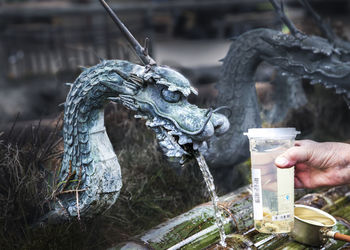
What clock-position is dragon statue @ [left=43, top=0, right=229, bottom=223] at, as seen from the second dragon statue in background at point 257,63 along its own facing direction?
The dragon statue is roughly at 4 o'clock from the second dragon statue in background.

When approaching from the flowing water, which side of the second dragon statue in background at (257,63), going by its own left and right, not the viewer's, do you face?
right

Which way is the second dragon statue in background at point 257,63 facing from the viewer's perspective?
to the viewer's right

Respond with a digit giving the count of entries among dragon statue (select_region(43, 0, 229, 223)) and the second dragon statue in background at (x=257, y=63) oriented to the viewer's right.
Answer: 2

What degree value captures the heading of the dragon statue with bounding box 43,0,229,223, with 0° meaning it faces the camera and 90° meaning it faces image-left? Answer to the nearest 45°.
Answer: approximately 270°
